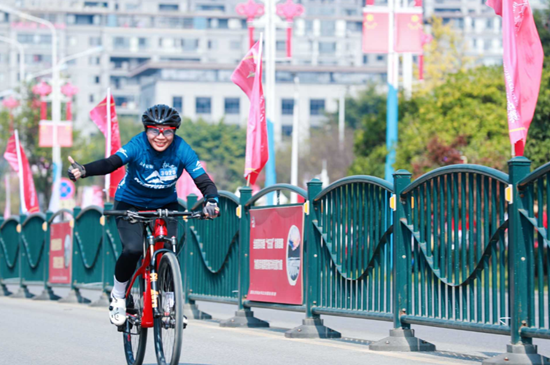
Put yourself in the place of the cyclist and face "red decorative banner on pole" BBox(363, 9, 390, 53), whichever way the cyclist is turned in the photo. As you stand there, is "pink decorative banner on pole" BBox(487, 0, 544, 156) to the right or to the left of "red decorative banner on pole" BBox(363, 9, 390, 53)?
right

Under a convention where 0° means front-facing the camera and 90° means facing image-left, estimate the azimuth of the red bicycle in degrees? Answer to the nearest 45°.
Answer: approximately 0°

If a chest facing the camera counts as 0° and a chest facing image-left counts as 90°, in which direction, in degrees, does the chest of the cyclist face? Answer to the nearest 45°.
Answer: approximately 0°

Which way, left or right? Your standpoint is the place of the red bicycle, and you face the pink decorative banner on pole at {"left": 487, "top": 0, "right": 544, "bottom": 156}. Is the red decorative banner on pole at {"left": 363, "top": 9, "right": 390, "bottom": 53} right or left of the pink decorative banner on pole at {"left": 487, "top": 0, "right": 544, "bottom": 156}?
left
